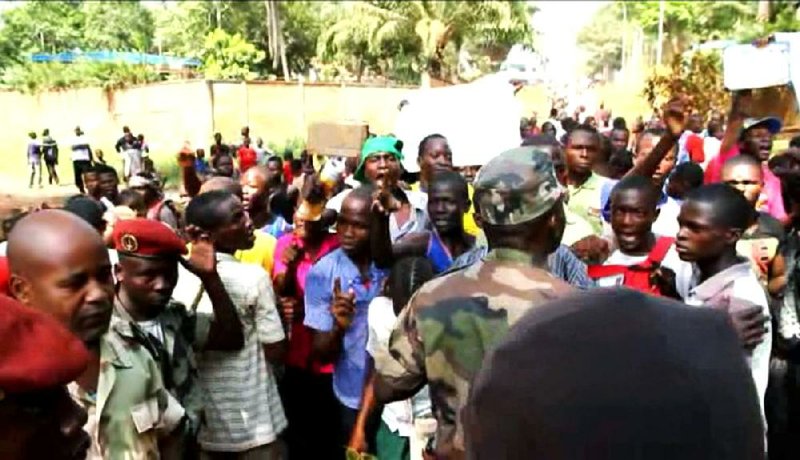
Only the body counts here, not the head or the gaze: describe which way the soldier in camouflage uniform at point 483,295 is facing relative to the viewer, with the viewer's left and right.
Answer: facing away from the viewer and to the right of the viewer

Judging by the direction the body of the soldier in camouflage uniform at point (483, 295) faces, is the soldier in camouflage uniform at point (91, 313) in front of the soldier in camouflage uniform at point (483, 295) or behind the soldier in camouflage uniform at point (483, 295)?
behind

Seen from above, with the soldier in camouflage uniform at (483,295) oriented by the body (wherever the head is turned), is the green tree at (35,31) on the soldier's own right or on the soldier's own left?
on the soldier's own left

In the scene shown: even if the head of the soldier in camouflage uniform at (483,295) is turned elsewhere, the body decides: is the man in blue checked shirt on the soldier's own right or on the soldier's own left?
on the soldier's own left

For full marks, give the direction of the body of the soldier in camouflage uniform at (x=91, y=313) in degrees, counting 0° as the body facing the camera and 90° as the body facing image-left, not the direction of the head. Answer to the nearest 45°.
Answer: approximately 315°

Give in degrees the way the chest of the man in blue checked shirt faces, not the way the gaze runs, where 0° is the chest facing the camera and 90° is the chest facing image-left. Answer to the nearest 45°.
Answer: approximately 315°

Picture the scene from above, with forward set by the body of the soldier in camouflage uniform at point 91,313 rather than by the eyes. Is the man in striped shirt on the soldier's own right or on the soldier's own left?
on the soldier's own left

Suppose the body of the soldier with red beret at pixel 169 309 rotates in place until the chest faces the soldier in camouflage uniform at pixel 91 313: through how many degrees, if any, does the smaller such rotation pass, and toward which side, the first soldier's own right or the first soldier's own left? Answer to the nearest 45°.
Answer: approximately 45° to the first soldier's own right

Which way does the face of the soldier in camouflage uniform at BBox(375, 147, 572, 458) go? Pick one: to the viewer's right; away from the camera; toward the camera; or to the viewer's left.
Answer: away from the camera

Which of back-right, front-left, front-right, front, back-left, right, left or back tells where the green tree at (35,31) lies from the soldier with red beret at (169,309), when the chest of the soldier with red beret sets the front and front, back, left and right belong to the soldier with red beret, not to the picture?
back-left

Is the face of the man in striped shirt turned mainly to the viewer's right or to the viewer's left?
to the viewer's right
